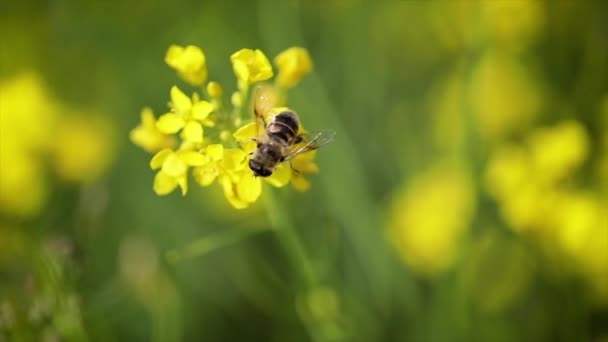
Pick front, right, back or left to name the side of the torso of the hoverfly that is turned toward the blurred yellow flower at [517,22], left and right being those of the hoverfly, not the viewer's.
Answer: back

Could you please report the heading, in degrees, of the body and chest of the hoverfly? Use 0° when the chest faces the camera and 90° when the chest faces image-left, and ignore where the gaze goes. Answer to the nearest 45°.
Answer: approximately 45°

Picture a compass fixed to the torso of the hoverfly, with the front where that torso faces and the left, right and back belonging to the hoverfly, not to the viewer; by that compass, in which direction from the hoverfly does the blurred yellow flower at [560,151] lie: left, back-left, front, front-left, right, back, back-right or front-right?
back

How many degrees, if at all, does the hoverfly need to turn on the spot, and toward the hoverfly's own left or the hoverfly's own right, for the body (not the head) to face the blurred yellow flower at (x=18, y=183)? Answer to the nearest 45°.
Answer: approximately 90° to the hoverfly's own right

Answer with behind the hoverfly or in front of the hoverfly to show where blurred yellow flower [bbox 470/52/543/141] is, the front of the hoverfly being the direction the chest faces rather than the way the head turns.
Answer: behind
